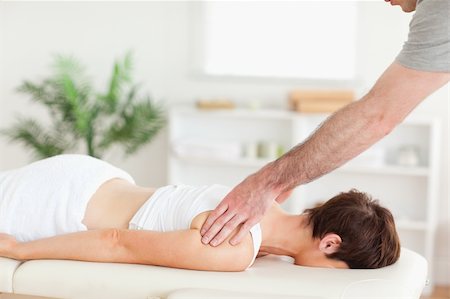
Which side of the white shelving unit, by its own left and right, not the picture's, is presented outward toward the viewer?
front

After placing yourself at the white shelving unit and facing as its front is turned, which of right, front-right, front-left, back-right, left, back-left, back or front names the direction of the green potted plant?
right

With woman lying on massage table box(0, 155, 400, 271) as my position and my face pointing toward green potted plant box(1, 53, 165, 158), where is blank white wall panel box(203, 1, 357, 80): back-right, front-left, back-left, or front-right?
front-right

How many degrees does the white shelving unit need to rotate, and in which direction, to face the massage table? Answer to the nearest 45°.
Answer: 0° — it already faces it

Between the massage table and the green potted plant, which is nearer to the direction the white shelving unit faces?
the massage table

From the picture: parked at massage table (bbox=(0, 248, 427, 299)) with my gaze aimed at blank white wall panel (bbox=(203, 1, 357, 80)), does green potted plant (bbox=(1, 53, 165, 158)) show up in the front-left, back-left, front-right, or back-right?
front-left

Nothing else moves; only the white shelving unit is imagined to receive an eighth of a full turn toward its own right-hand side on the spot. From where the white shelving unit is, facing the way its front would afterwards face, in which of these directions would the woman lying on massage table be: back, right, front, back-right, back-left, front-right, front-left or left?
front-left
